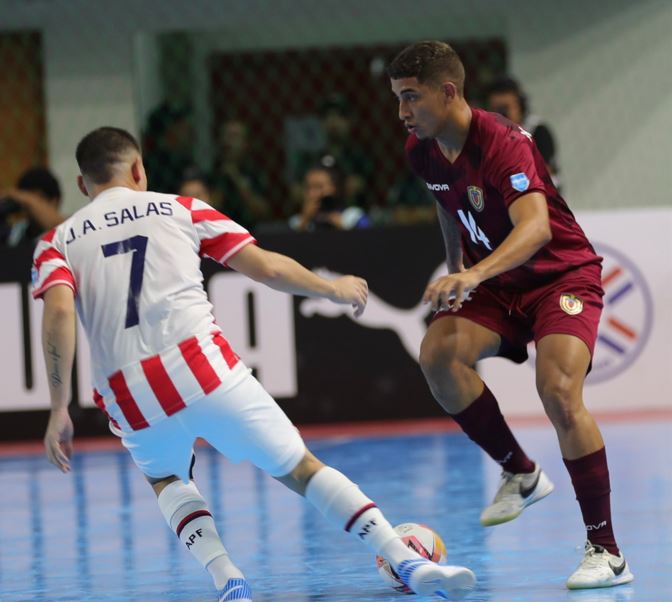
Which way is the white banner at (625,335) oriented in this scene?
toward the camera

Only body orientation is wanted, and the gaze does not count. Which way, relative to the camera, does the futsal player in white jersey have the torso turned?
away from the camera

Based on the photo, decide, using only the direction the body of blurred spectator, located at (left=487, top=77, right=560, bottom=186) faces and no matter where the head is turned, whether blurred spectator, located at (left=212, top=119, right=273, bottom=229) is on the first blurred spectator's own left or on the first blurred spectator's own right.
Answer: on the first blurred spectator's own right

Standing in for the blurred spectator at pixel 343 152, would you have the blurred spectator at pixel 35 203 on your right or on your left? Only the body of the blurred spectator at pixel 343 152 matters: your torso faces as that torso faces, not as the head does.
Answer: on your right

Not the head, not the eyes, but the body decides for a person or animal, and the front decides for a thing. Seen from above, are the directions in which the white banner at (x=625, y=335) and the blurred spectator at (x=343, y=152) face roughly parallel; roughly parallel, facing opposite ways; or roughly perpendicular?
roughly parallel

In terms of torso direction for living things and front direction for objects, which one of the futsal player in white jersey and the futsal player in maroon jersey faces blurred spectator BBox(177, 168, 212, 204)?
the futsal player in white jersey

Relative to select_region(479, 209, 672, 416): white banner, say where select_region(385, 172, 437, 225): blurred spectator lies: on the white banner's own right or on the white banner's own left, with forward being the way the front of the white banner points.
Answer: on the white banner's own right

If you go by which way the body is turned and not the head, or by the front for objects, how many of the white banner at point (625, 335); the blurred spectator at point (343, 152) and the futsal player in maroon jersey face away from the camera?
0

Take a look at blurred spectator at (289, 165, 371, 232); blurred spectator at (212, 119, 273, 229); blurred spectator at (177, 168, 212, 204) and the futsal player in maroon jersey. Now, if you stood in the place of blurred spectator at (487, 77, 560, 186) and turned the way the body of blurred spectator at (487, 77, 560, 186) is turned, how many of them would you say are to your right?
3

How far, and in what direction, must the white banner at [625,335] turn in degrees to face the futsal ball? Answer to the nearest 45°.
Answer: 0° — it already faces it

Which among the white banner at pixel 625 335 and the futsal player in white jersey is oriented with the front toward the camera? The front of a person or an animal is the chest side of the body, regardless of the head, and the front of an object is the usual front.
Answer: the white banner

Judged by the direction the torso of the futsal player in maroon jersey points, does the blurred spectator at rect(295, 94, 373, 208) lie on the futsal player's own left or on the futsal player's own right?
on the futsal player's own right

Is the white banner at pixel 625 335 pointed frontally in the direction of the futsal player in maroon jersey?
yes

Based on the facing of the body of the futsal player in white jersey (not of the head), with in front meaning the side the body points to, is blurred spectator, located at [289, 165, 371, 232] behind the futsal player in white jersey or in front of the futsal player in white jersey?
in front

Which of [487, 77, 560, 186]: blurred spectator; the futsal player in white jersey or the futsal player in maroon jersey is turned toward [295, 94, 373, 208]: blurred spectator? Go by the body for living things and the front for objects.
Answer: the futsal player in white jersey

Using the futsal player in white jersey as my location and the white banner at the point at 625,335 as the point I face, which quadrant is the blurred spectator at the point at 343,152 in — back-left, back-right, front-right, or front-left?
front-left

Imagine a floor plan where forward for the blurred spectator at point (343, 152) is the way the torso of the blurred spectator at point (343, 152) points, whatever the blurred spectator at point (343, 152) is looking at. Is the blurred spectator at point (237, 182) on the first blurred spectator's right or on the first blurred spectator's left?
on the first blurred spectator's right

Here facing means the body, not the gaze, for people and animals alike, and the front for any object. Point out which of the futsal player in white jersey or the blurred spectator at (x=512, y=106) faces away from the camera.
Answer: the futsal player in white jersey

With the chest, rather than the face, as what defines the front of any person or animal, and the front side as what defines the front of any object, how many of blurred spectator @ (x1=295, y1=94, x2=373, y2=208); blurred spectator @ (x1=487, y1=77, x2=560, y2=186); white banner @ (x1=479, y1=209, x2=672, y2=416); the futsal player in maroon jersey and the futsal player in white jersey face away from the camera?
1

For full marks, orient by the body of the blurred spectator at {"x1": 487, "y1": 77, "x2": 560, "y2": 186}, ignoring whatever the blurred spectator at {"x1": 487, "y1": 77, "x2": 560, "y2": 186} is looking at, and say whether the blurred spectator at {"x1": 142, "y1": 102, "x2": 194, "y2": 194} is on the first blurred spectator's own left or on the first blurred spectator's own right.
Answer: on the first blurred spectator's own right

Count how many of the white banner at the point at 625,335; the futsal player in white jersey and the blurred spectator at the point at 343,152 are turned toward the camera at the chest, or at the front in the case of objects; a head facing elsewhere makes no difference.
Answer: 2
